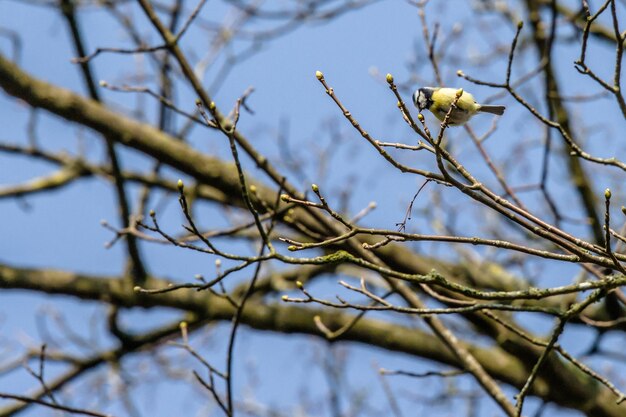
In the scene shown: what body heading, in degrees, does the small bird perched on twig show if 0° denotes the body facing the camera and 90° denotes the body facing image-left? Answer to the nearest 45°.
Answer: approximately 90°
